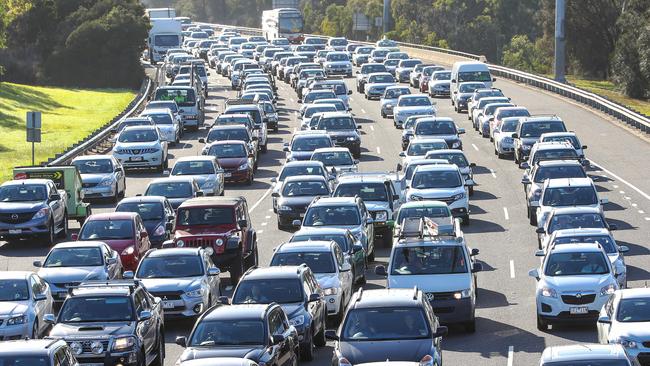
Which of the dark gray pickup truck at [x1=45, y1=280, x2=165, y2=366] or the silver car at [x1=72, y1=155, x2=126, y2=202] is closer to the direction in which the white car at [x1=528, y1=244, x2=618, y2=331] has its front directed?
the dark gray pickup truck

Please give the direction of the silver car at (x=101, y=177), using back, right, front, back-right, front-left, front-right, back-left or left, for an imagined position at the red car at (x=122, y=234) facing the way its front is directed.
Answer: back-right

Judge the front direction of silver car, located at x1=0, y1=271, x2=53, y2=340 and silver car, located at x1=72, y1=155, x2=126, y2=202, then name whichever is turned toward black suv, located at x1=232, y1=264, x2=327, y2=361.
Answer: silver car, located at x1=72, y1=155, x2=126, y2=202

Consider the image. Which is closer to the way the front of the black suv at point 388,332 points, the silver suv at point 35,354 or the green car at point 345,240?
the silver suv

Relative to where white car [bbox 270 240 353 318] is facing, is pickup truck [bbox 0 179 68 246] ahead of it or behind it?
behind

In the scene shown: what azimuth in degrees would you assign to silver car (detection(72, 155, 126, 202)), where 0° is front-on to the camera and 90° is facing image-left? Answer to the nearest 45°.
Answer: approximately 0°

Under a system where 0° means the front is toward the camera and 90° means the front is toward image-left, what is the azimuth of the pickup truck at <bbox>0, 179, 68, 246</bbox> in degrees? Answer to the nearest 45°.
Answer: approximately 45°

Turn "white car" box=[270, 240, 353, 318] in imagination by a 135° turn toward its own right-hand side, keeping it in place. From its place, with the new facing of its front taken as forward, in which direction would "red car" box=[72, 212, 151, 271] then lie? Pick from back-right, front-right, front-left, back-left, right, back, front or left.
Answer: front

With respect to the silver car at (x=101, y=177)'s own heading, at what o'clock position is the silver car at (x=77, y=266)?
the silver car at (x=77, y=266) is roughly at 12 o'clock from the silver car at (x=101, y=177).

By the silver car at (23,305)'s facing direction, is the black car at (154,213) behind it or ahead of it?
behind

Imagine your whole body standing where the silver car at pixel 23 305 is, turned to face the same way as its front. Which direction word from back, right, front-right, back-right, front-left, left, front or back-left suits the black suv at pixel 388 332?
left

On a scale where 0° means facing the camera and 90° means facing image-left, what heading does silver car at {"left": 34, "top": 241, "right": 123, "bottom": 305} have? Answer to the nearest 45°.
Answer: approximately 45°

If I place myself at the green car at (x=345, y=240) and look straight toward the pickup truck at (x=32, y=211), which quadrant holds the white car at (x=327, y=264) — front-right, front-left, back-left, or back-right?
back-left
